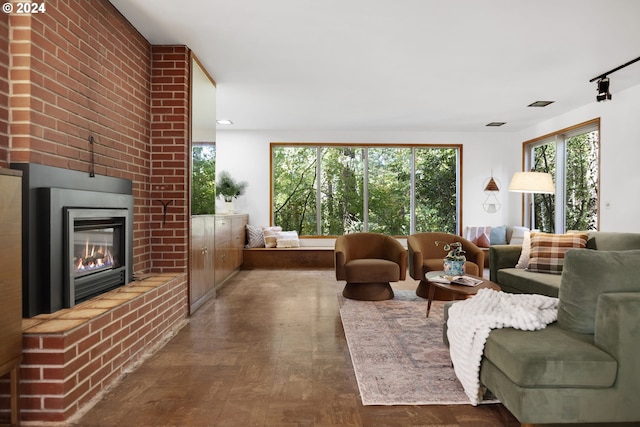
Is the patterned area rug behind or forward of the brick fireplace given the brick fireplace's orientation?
forward

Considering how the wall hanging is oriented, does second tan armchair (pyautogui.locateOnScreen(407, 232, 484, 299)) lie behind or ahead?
ahead

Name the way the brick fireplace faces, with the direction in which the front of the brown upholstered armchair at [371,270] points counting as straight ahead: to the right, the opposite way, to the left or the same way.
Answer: to the left

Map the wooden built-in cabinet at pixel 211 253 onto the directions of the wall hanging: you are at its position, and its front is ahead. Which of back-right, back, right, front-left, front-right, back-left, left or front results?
front-right

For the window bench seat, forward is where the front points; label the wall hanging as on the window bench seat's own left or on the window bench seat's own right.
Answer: on the window bench seat's own left

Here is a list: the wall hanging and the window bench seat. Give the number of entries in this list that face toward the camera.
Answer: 2

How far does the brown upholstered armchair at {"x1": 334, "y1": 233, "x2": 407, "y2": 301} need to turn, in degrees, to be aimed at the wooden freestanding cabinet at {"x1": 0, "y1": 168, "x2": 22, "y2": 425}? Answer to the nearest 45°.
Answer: approximately 45° to its right

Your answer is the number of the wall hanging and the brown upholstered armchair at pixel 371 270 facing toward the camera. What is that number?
2

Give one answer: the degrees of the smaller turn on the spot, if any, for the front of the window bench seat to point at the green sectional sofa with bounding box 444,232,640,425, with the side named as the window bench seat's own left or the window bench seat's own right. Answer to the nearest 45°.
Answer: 0° — it already faces it

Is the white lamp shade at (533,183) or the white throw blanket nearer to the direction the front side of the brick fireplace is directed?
the white throw blanket

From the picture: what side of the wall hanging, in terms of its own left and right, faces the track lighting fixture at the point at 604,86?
front

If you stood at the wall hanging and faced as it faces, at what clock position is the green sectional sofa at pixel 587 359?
The green sectional sofa is roughly at 12 o'clock from the wall hanging.

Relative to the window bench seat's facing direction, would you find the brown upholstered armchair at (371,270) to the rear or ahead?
ahead

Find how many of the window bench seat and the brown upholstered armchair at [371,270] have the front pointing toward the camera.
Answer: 2

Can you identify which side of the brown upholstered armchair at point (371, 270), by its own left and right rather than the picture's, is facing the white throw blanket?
front
